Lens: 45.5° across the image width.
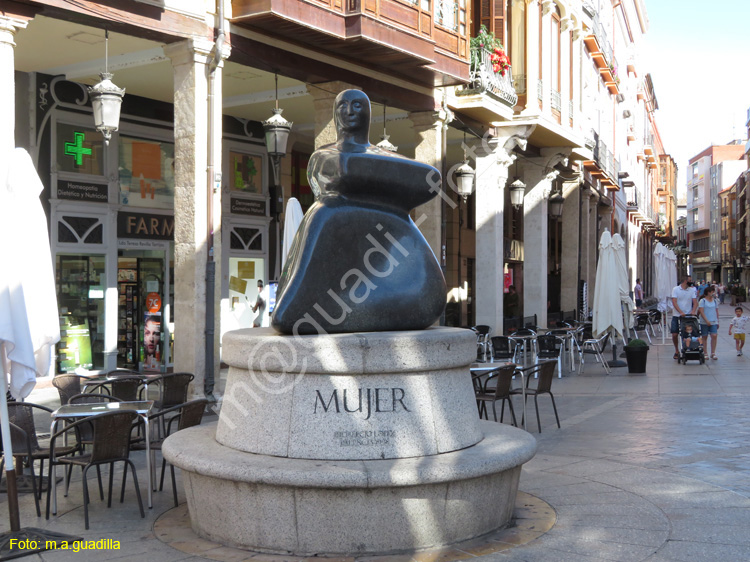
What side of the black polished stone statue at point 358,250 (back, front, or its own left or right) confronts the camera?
front

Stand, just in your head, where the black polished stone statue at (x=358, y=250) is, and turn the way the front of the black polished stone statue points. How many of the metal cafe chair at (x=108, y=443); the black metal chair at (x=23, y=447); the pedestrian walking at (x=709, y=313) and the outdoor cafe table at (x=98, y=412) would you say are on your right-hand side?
3

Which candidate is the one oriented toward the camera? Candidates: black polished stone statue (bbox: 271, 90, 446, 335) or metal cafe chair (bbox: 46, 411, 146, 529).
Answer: the black polished stone statue

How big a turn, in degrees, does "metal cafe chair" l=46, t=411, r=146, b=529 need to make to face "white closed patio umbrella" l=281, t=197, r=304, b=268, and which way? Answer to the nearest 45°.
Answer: approximately 90° to its right

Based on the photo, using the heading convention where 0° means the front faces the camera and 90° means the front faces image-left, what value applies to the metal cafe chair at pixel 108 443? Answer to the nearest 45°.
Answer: approximately 135°

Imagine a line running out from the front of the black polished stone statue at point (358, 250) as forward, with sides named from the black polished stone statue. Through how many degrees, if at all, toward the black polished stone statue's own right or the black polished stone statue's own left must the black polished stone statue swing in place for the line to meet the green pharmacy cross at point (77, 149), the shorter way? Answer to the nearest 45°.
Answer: approximately 135° to the black polished stone statue's own right

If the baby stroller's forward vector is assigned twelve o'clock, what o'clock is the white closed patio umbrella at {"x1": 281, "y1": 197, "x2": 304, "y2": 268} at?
The white closed patio umbrella is roughly at 1 o'clock from the baby stroller.

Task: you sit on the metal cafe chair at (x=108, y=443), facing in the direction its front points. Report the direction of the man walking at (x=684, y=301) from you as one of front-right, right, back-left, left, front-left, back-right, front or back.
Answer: right

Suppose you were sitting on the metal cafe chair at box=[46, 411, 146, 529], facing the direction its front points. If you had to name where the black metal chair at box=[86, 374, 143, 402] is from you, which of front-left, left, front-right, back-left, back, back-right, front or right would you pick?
front-right

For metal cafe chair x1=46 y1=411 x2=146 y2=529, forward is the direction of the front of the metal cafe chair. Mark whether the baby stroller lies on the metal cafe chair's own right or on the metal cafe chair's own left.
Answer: on the metal cafe chair's own right

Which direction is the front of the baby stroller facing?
toward the camera

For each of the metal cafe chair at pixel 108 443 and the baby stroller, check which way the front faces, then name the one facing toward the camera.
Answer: the baby stroller

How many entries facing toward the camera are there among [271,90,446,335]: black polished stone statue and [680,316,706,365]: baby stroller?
2

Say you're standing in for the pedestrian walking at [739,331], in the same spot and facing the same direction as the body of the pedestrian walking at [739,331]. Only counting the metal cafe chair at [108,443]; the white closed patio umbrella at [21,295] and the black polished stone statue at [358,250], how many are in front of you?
3

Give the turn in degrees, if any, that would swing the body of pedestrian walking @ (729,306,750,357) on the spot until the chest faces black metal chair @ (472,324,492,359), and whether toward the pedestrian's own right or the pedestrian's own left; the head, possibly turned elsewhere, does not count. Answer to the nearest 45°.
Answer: approximately 45° to the pedestrian's own right

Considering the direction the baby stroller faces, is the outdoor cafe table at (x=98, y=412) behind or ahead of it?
ahead
